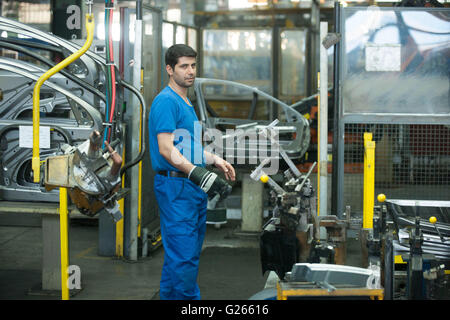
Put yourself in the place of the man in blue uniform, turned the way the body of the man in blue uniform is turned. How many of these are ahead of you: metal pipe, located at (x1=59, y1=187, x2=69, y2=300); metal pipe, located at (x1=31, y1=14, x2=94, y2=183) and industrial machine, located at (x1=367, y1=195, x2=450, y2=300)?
1

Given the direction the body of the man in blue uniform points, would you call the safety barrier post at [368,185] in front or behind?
in front

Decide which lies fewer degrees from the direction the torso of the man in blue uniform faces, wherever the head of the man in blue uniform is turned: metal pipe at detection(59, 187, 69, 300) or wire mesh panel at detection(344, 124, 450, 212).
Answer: the wire mesh panel

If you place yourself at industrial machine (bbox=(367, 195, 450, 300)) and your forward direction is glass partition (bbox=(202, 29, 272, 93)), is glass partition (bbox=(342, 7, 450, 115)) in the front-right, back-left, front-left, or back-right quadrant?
front-right

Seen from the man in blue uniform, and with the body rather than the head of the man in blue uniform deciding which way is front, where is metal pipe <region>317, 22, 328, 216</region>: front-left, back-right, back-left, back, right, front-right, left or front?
front-left

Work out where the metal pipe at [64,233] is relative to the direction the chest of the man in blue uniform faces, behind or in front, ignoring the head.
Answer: behind

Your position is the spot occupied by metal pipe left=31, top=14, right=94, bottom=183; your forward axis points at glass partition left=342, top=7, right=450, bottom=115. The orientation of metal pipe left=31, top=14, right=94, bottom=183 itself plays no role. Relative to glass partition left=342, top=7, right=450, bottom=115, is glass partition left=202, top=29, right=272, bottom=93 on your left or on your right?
left

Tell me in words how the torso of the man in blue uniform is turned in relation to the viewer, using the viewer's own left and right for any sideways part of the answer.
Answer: facing to the right of the viewer

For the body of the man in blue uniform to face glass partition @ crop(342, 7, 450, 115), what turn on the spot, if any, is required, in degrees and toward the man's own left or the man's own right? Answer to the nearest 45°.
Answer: approximately 45° to the man's own left

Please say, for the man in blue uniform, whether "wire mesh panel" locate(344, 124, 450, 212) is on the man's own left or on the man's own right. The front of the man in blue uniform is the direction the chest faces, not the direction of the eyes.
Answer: on the man's own left

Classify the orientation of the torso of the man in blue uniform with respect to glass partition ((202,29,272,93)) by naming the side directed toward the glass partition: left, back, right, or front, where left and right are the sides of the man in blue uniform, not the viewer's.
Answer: left

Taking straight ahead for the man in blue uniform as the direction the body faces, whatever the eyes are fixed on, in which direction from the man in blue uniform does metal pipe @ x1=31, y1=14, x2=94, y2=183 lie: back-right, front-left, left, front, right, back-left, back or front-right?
back

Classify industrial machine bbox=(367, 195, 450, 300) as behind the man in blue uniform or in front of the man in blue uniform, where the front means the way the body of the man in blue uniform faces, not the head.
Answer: in front

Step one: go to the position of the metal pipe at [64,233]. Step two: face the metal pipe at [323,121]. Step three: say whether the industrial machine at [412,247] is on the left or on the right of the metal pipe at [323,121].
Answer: right

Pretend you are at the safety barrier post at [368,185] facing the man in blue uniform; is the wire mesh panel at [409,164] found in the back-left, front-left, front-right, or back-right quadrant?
back-right

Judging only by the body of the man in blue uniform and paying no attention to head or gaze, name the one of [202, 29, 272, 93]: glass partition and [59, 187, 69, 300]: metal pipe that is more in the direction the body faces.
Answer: the glass partition
